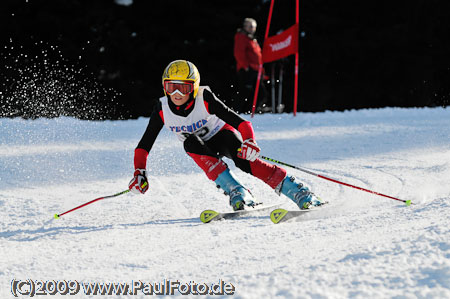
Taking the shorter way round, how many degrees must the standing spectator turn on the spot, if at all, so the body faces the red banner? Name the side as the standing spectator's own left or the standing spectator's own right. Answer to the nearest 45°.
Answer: approximately 45° to the standing spectator's own left

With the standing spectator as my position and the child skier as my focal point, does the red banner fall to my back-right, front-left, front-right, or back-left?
back-left

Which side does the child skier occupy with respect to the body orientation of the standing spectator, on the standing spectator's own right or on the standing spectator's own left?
on the standing spectator's own right
